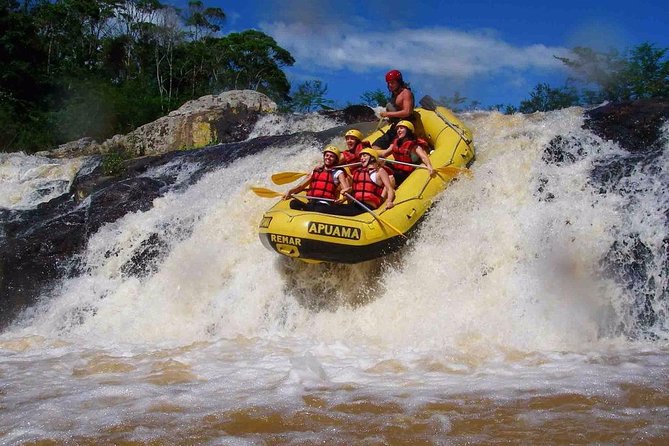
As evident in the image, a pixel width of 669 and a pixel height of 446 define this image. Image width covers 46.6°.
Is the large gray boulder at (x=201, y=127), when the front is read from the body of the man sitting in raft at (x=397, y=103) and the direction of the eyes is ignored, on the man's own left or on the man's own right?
on the man's own right

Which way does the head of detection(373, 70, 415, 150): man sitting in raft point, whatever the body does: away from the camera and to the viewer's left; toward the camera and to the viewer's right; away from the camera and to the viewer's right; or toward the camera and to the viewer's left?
toward the camera and to the viewer's left

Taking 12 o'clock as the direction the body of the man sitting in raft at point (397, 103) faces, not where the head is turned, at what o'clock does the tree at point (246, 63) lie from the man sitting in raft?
The tree is roughly at 4 o'clock from the man sitting in raft.

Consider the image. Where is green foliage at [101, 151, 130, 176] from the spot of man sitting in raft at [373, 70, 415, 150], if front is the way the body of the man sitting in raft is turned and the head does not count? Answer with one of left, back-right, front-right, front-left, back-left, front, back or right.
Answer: right

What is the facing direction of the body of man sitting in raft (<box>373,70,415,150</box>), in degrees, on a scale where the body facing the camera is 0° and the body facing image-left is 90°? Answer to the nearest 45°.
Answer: approximately 45°

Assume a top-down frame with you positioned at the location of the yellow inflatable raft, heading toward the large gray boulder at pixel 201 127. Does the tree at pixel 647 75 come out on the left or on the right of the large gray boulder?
right

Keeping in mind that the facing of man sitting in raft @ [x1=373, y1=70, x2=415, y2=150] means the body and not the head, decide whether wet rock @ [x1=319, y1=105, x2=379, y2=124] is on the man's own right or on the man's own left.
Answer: on the man's own right

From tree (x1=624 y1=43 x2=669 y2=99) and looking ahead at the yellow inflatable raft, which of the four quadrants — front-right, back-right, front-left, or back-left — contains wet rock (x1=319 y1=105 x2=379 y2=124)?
front-right

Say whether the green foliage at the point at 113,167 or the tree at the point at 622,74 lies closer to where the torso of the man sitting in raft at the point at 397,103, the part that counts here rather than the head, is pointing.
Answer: the green foliage

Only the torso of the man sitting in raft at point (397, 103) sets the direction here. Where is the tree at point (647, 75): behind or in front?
behind

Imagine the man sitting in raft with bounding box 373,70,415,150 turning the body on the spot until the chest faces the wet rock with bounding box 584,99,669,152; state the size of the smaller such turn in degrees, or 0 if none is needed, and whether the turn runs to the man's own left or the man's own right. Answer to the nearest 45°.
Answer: approximately 135° to the man's own left
